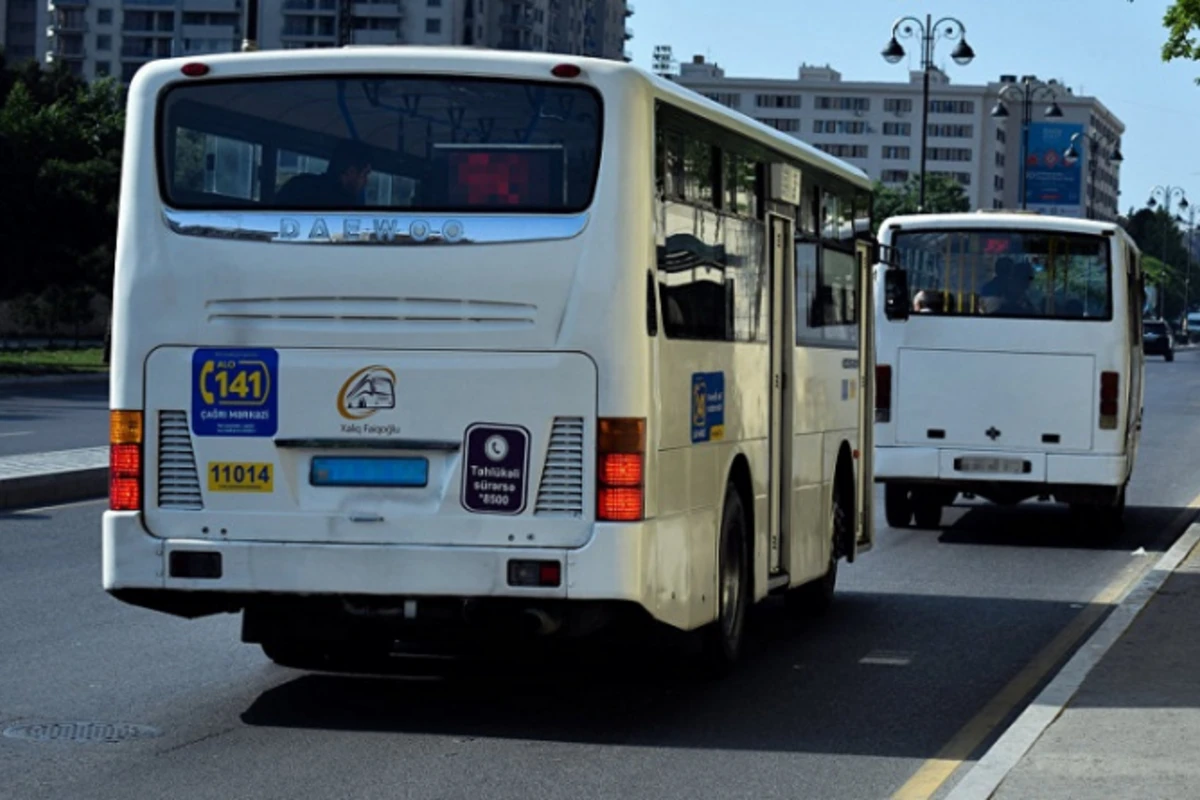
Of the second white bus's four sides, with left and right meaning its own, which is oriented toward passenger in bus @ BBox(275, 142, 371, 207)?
back

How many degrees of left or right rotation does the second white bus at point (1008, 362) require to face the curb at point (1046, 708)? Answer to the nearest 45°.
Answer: approximately 180°

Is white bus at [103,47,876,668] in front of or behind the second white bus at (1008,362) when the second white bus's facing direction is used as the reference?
behind

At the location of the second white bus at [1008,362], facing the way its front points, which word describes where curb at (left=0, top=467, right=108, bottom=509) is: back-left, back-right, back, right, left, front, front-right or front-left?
left

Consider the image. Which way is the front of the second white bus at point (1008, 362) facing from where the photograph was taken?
facing away from the viewer
